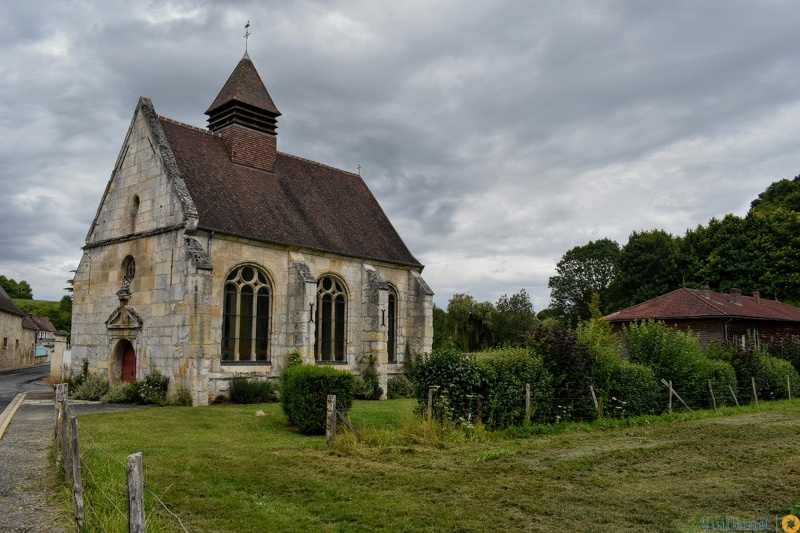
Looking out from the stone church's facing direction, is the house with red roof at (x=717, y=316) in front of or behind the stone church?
behind

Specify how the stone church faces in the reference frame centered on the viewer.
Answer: facing the viewer and to the left of the viewer

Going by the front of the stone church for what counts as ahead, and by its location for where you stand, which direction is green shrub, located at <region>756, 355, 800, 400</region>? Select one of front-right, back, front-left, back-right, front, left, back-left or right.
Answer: back-left

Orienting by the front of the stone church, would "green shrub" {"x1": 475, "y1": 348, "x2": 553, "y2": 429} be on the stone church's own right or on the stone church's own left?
on the stone church's own left

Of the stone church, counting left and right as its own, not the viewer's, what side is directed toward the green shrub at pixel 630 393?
left

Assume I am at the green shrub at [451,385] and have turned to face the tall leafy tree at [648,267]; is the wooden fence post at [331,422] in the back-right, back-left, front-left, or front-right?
back-left

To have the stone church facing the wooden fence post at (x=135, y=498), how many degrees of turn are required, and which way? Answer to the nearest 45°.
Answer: approximately 45° to its left
